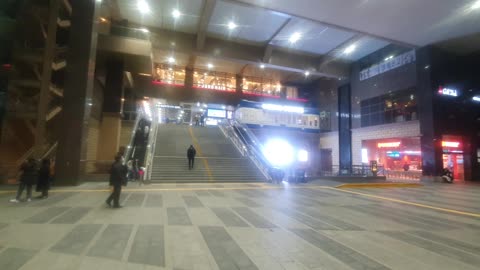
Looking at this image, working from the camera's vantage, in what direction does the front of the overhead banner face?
facing the viewer and to the left of the viewer

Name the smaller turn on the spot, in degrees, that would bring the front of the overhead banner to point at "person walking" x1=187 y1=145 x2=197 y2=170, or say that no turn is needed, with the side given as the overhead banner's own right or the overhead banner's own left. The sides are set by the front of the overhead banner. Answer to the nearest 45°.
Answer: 0° — it already faces them

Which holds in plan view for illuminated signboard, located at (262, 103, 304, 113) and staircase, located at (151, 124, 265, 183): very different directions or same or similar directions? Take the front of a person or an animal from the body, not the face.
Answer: same or similar directions

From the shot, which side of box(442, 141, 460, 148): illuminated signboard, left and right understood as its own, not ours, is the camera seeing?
front

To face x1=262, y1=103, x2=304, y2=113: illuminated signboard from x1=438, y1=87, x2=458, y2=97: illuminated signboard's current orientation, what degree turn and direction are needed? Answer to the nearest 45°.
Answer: approximately 135° to its right

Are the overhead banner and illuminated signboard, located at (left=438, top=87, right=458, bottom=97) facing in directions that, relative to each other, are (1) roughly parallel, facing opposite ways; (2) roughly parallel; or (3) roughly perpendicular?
roughly parallel

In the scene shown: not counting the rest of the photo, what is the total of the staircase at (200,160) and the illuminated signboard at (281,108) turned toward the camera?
2

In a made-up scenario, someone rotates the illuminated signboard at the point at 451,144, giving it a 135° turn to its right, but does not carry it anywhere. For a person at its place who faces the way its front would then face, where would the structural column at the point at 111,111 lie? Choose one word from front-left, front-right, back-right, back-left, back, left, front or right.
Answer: left

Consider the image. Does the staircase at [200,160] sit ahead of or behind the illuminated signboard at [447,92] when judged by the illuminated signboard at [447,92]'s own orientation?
ahead

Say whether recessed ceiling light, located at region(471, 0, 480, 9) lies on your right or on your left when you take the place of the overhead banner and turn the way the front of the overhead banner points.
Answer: on your left

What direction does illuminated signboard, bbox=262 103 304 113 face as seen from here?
toward the camera

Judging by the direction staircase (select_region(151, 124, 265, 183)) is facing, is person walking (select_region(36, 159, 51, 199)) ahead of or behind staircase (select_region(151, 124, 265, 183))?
ahead
